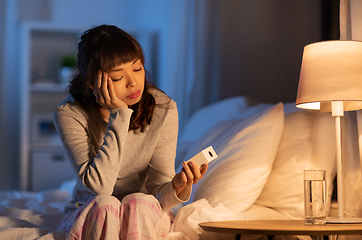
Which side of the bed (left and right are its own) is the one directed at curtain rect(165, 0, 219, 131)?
right

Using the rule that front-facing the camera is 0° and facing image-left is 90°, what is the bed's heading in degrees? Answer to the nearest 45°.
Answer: approximately 90°

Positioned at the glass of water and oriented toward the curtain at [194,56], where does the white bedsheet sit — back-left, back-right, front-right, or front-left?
front-left
